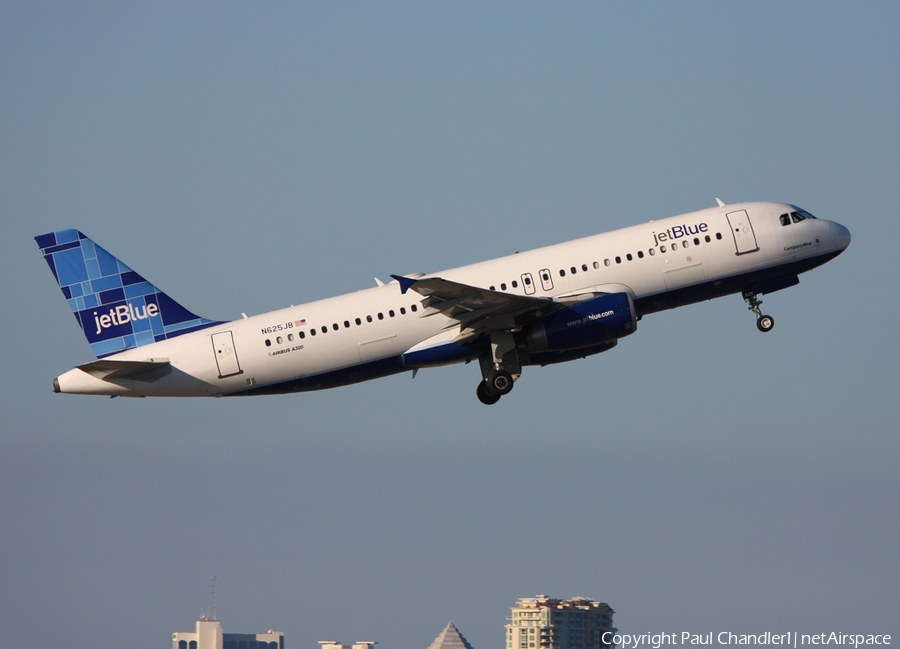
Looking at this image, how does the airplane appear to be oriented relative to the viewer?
to the viewer's right
